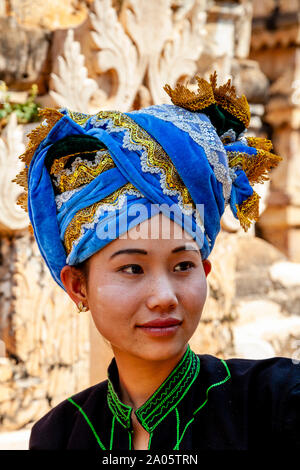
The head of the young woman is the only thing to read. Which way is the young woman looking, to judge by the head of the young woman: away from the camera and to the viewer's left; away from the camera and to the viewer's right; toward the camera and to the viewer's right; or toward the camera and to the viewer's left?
toward the camera and to the viewer's right

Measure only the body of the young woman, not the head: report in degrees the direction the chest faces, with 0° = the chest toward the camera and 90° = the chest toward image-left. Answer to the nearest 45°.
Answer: approximately 0°
